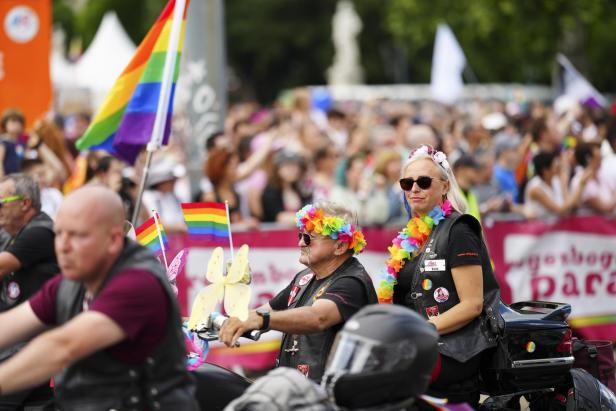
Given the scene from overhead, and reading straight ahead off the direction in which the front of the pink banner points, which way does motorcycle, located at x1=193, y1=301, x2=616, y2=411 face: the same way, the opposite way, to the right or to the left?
to the right

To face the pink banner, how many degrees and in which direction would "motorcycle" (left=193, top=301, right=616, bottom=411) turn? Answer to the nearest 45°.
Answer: approximately 90° to its right

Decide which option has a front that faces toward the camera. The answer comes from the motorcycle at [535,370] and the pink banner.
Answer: the pink banner

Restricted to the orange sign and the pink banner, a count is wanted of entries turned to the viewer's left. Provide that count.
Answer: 0

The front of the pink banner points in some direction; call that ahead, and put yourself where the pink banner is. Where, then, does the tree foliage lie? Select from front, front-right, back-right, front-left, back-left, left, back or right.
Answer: back

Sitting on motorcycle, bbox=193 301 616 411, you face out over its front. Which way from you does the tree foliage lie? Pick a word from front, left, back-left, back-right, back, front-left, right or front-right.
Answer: right

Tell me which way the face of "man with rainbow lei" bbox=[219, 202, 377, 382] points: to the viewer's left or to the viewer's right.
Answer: to the viewer's left

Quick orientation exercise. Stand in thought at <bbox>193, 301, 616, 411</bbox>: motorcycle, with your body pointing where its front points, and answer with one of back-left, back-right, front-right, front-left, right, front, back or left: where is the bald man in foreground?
front-left

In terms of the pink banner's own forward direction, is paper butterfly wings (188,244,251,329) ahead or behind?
ahead

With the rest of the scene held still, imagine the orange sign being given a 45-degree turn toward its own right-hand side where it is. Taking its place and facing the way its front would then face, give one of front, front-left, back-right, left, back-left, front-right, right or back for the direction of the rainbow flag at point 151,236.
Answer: front-left

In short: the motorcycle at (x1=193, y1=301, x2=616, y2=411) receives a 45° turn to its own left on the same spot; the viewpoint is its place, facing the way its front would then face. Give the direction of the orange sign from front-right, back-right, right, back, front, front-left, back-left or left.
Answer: right

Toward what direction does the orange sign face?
toward the camera

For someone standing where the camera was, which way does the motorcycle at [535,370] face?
facing to the left of the viewer

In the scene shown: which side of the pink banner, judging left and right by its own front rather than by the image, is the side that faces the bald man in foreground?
front

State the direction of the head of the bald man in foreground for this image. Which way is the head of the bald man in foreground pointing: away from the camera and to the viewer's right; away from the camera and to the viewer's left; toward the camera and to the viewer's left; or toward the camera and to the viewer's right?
toward the camera and to the viewer's left

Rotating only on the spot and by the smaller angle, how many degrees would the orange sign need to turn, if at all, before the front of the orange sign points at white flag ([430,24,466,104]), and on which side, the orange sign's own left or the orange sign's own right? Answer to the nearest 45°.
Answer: approximately 135° to the orange sign's own left

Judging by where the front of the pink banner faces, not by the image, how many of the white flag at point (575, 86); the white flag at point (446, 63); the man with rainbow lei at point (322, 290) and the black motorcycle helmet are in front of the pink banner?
2

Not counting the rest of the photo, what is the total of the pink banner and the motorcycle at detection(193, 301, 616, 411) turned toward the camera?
1
